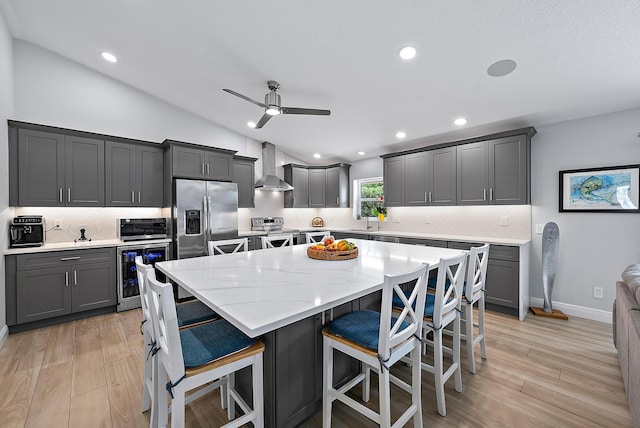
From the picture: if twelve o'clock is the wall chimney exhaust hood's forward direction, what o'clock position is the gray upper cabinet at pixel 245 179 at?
The gray upper cabinet is roughly at 3 o'clock from the wall chimney exhaust hood.

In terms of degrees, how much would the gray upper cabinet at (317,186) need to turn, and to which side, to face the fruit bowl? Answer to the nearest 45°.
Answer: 0° — it already faces it

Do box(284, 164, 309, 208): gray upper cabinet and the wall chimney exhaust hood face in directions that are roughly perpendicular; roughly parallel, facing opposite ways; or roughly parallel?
roughly parallel

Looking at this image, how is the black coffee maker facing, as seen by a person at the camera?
facing the viewer

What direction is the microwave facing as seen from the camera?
toward the camera

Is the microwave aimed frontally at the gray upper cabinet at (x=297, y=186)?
no

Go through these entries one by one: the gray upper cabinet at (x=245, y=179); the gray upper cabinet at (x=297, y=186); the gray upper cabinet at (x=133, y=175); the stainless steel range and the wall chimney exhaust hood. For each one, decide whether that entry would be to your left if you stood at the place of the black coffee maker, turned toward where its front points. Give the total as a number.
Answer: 5

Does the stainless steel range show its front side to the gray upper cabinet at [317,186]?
no

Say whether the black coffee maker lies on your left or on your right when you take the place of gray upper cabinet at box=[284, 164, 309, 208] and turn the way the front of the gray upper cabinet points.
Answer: on your right

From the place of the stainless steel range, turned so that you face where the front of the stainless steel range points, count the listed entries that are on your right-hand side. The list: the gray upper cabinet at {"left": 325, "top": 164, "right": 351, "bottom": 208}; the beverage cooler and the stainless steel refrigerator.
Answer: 2

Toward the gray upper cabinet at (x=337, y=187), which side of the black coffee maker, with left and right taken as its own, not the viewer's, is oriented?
left

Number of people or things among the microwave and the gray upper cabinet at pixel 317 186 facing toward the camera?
2

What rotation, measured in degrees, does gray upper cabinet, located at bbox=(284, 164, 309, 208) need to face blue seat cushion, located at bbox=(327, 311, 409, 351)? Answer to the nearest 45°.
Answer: approximately 45° to its right

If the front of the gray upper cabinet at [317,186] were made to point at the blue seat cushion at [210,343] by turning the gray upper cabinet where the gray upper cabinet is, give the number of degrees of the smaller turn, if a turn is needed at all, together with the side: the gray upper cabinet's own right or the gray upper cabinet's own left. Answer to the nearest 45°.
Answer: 0° — it already faces it

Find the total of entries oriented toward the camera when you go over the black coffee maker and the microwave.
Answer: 2

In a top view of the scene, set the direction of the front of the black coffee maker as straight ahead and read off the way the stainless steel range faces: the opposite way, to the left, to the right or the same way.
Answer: the same way
